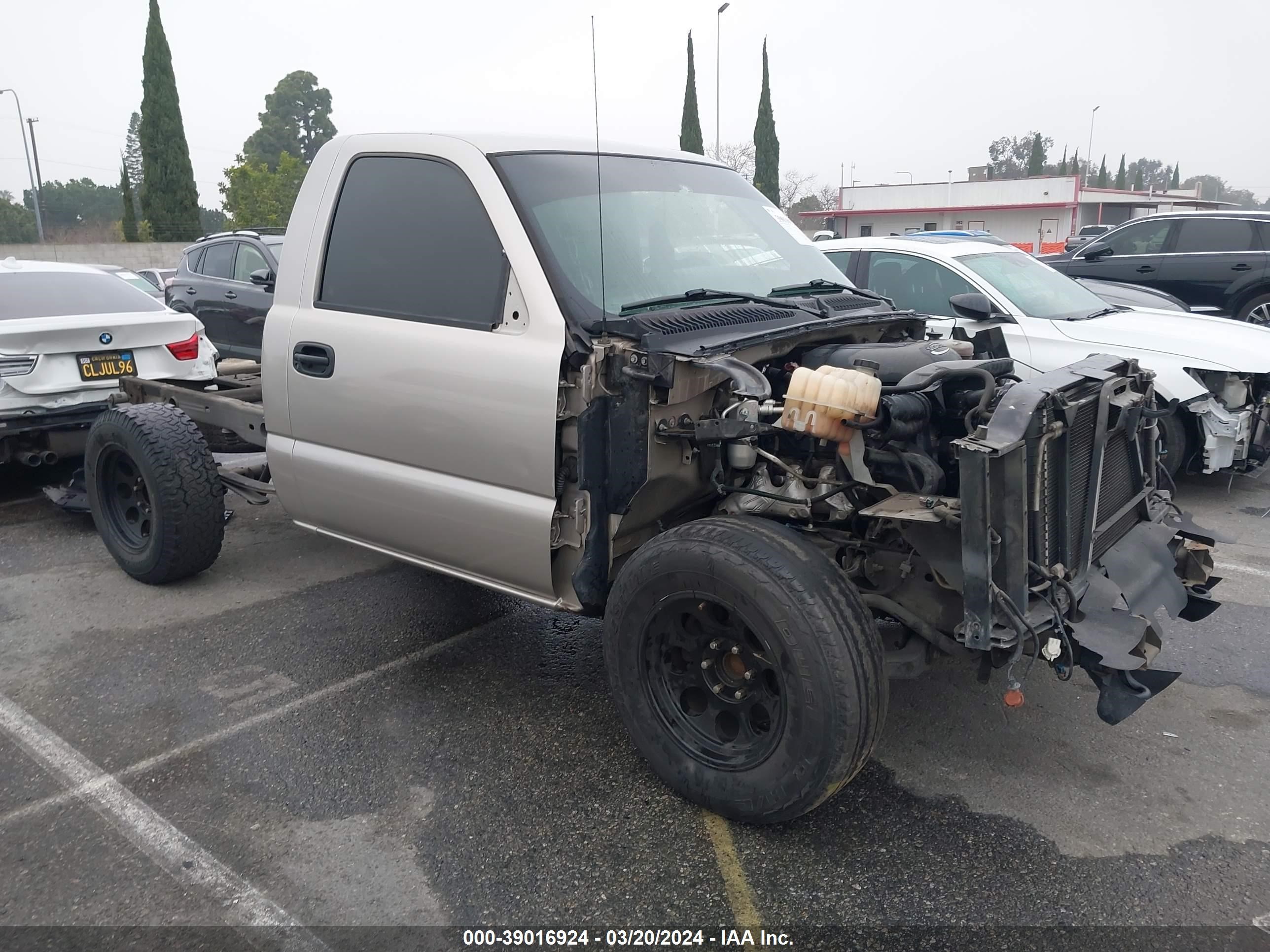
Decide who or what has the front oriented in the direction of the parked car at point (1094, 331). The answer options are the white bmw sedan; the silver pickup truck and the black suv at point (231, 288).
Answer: the black suv

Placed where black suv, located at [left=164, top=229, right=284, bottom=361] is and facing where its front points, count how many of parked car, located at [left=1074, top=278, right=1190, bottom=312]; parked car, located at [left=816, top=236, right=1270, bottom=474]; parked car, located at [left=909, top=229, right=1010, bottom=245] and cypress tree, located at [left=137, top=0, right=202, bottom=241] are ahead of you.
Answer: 3

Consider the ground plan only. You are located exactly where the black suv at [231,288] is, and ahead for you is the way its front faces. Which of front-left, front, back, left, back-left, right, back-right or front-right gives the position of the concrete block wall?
back-left

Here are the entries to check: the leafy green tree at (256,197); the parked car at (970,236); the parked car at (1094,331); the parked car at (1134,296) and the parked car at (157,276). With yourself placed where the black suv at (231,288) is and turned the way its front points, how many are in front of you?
3

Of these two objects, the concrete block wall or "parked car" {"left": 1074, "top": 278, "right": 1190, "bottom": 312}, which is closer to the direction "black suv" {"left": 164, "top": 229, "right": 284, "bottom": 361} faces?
the parked car

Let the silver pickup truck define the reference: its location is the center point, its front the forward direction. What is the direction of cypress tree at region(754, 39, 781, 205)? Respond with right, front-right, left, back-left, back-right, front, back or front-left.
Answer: back-left

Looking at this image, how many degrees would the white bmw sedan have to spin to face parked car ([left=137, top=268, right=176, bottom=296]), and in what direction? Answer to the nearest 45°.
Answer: approximately 45° to its right

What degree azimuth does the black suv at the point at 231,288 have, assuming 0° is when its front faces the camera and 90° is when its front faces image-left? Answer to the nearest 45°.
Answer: approximately 315°

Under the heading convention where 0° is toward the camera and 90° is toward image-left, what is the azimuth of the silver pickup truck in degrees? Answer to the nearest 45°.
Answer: approximately 315°

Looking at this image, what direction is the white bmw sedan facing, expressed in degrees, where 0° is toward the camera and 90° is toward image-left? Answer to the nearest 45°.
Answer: approximately 135°

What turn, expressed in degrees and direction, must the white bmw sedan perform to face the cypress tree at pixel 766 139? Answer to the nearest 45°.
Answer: approximately 90° to its right
